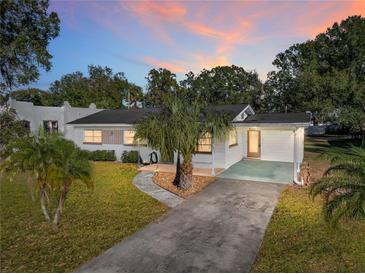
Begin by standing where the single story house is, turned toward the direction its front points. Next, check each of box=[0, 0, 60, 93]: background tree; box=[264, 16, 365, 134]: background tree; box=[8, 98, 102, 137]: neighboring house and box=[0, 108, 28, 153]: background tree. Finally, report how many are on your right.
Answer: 3

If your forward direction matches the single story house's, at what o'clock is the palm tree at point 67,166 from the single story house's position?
The palm tree is roughly at 1 o'clock from the single story house.

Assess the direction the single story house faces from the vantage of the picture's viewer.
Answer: facing the viewer

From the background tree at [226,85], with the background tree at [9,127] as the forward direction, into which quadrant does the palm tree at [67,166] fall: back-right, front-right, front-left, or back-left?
front-left

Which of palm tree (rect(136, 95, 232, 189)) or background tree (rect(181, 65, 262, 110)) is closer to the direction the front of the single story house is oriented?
the palm tree

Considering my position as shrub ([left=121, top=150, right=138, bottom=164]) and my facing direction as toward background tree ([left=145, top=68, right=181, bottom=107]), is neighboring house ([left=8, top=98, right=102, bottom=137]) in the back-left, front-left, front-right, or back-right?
front-left

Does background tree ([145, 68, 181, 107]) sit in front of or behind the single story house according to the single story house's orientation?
behind

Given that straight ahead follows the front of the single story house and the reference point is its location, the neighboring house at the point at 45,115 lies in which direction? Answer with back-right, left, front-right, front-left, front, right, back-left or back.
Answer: right

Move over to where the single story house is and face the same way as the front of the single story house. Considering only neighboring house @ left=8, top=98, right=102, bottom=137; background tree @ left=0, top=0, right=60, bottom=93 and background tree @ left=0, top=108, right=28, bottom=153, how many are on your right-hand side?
3

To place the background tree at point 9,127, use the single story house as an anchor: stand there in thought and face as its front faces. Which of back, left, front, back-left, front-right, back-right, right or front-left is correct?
right

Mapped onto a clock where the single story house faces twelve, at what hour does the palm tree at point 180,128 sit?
The palm tree is roughly at 1 o'clock from the single story house.

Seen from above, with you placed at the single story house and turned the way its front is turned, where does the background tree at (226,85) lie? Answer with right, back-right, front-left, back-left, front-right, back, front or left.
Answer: back

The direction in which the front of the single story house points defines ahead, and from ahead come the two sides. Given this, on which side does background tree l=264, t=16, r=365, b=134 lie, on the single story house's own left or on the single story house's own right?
on the single story house's own left

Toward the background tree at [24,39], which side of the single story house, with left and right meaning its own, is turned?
right
